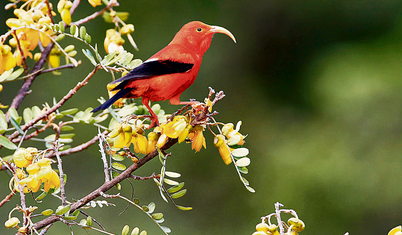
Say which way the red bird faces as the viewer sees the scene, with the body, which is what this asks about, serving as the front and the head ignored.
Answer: to the viewer's right
